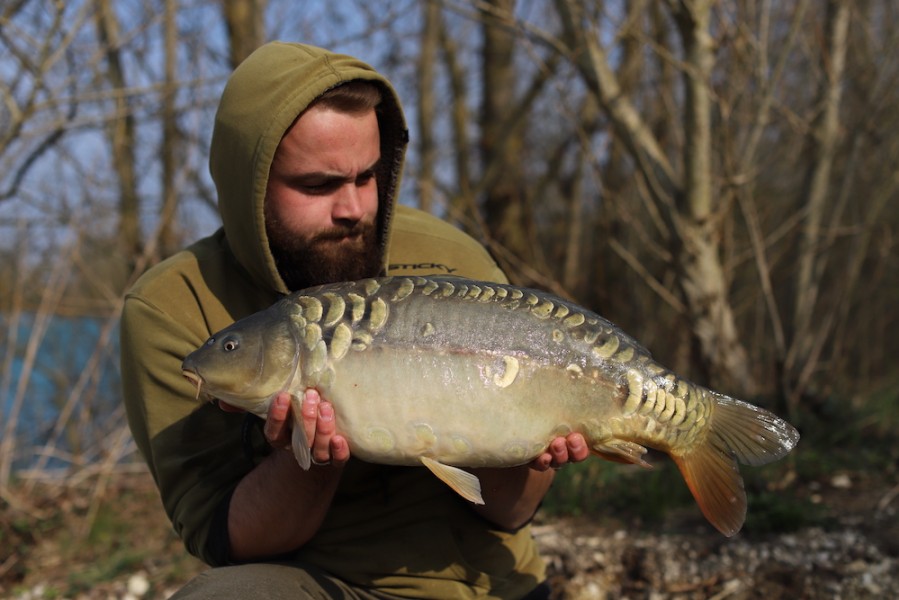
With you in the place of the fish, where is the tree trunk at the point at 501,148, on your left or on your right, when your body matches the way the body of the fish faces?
on your right

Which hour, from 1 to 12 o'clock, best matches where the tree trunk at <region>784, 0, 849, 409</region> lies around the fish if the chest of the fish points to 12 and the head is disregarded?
The tree trunk is roughly at 4 o'clock from the fish.

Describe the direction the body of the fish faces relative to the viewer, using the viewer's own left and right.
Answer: facing to the left of the viewer

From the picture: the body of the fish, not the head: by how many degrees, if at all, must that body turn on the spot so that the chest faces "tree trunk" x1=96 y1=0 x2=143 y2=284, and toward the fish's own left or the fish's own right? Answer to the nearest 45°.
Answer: approximately 45° to the fish's own right
